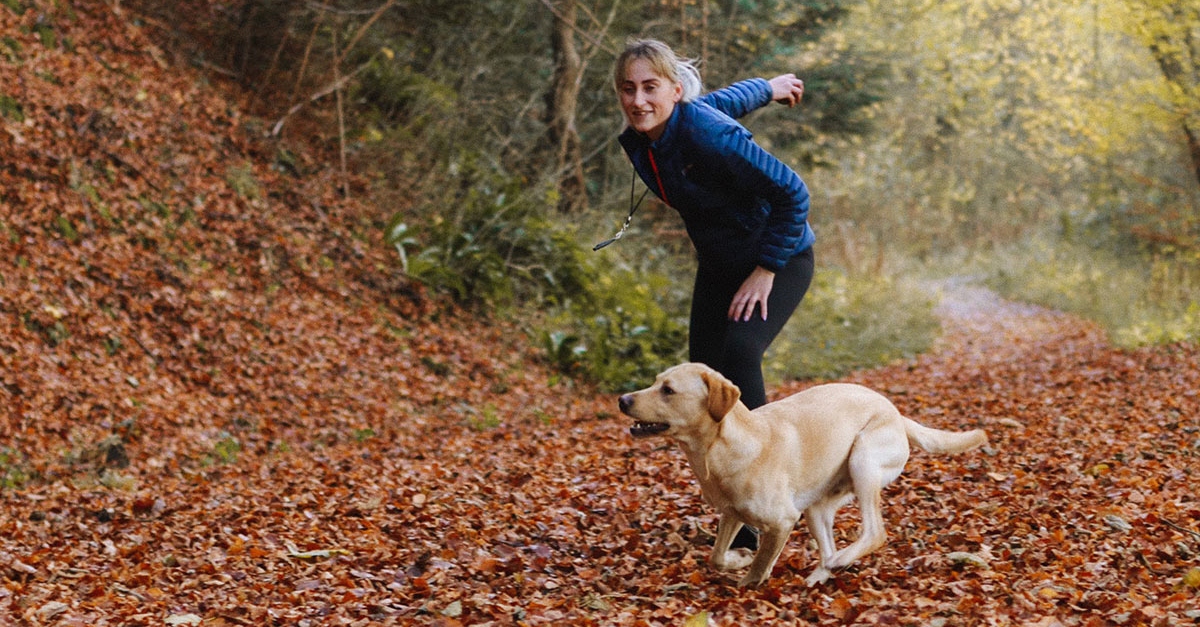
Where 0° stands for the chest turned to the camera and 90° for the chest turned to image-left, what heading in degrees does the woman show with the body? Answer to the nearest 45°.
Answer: approximately 45°

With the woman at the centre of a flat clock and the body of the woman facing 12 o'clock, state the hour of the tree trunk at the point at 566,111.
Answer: The tree trunk is roughly at 4 o'clock from the woman.

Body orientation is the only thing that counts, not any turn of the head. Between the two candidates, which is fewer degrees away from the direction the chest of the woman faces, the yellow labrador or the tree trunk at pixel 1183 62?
the yellow labrador

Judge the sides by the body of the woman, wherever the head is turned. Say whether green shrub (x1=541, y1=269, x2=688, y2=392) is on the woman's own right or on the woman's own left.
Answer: on the woman's own right

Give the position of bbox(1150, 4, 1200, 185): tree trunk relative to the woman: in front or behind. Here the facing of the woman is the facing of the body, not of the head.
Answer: behind

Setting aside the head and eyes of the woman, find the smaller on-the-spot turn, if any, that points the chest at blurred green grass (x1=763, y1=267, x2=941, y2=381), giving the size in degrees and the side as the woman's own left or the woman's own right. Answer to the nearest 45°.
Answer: approximately 135° to the woman's own right

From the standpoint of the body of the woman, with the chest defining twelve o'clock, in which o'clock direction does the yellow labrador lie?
The yellow labrador is roughly at 9 o'clock from the woman.
